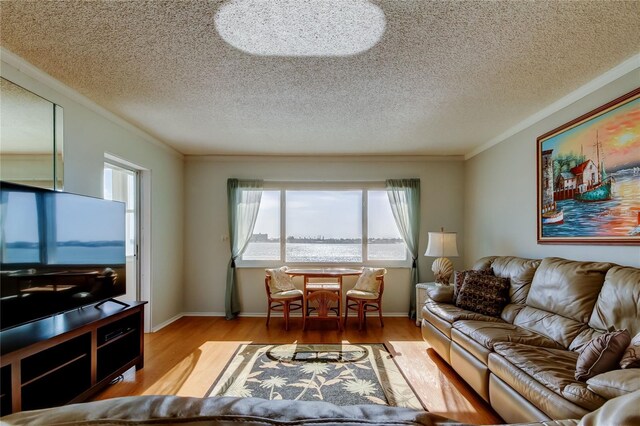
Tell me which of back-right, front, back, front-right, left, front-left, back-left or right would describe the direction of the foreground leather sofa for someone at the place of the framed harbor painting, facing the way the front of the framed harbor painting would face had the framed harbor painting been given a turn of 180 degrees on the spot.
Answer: back-right

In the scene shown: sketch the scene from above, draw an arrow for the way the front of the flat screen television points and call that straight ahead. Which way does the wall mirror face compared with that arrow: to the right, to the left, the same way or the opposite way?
the same way

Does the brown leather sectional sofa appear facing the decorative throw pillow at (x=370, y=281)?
no

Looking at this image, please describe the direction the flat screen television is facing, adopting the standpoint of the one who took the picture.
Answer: facing the viewer and to the right of the viewer

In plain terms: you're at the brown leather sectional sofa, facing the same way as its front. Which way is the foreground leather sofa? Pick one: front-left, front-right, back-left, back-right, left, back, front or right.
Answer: front-left

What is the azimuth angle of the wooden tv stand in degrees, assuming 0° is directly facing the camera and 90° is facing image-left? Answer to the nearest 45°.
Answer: approximately 315°

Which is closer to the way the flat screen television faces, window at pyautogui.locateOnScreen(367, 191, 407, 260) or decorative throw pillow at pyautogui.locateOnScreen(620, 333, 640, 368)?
the decorative throw pillow

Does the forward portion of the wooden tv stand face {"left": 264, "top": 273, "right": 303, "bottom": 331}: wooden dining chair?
no

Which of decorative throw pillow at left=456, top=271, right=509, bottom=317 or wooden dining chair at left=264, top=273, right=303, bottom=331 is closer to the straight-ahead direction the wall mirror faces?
the decorative throw pillow

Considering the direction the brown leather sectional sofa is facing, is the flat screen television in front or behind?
in front

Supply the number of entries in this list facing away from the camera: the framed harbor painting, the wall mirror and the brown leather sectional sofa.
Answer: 0

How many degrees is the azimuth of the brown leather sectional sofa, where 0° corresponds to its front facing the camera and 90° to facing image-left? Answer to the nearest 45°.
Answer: approximately 45°

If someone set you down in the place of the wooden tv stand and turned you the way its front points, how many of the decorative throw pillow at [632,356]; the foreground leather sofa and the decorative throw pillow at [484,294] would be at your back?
0

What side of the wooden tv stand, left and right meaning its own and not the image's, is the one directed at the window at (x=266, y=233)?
left

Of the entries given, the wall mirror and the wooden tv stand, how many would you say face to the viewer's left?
0
